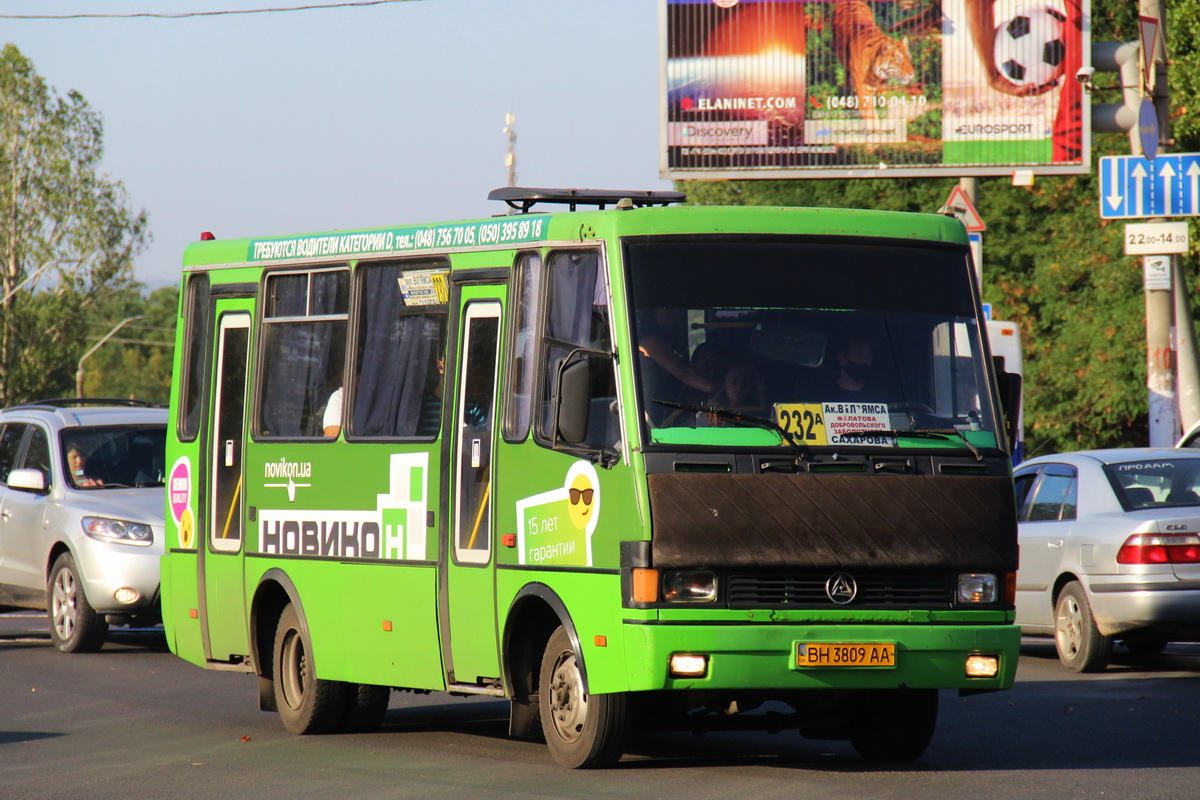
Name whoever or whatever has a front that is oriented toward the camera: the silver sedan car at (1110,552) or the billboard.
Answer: the billboard

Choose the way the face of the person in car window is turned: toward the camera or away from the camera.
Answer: toward the camera

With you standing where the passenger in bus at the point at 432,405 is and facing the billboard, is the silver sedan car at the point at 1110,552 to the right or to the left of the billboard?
right

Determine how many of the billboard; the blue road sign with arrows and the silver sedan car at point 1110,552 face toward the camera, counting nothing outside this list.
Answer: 2

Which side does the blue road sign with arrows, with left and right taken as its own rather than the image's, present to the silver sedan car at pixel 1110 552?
front

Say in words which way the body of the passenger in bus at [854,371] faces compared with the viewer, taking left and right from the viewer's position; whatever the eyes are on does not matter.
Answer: facing the viewer and to the right of the viewer

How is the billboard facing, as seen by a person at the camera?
facing the viewer

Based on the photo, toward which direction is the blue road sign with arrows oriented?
toward the camera

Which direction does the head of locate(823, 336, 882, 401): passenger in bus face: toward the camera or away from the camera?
toward the camera

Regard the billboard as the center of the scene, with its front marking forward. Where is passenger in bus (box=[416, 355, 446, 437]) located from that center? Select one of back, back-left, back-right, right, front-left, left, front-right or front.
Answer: front
